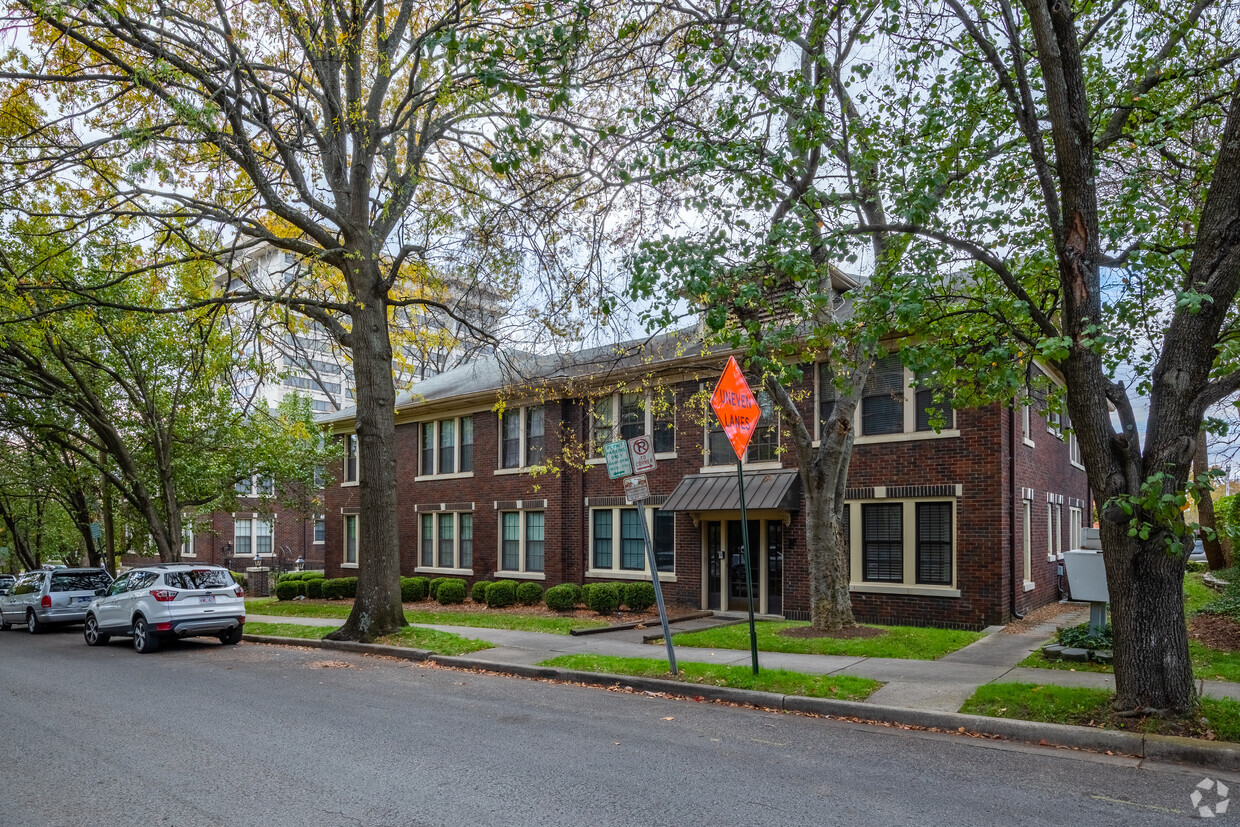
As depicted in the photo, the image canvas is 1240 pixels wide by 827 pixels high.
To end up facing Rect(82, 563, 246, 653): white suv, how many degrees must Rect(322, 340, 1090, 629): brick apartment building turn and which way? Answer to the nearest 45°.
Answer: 0° — it already faces it

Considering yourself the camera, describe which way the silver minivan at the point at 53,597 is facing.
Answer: facing away from the viewer and to the left of the viewer

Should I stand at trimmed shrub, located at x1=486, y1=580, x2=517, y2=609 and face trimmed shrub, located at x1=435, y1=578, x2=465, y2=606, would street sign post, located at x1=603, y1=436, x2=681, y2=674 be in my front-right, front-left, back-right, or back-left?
back-left

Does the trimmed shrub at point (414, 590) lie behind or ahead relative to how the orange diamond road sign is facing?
behind

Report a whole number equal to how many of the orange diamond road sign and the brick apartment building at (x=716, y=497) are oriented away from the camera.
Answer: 0

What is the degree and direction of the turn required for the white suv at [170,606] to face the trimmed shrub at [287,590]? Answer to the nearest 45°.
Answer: approximately 45° to its right

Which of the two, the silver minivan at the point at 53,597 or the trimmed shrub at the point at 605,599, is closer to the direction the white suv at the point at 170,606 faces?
the silver minivan

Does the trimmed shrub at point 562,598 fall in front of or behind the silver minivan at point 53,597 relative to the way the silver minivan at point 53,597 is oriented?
behind

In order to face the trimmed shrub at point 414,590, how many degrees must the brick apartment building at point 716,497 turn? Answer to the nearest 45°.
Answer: approximately 90° to its right

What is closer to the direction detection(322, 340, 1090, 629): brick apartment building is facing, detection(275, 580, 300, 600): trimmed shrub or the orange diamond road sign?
the orange diamond road sign
